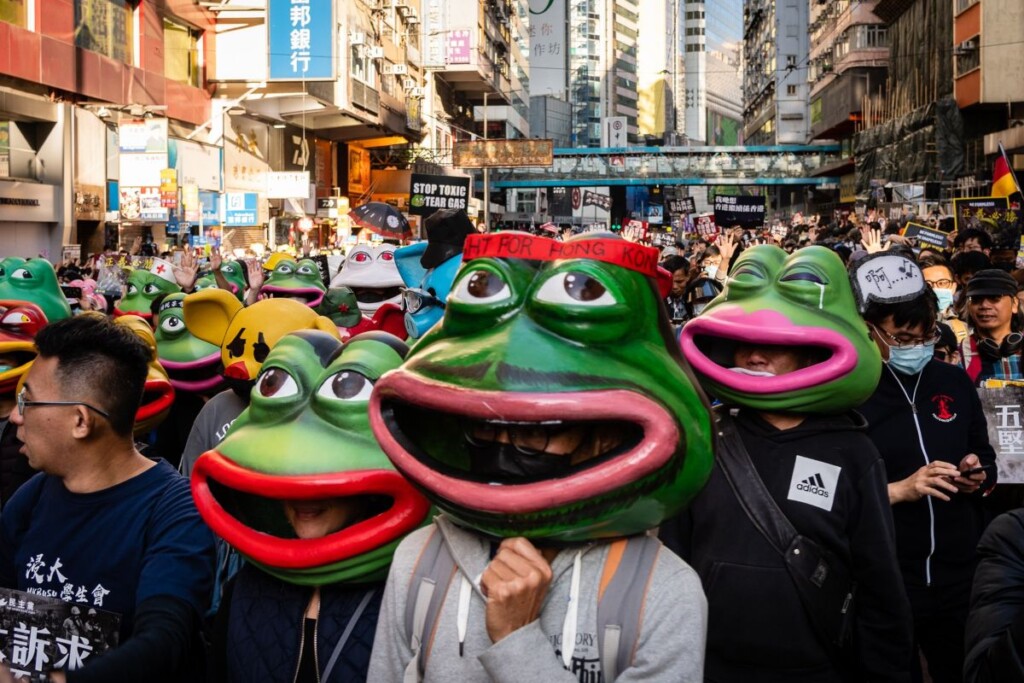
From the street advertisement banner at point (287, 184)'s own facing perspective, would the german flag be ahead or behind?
ahead

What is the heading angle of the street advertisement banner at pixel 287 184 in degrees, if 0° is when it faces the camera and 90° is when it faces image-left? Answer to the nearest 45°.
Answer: approximately 0°

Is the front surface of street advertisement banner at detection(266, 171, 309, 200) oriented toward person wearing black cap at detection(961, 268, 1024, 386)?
yes

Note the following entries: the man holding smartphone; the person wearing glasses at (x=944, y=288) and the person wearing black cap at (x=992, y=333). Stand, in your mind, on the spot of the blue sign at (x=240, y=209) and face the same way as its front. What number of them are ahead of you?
3

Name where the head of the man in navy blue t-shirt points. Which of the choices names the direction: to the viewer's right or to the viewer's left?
to the viewer's left

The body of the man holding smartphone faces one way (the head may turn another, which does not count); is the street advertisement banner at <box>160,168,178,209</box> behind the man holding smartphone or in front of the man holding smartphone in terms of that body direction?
behind

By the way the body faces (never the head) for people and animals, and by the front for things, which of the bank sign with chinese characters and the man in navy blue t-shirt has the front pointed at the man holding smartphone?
the bank sign with chinese characters
